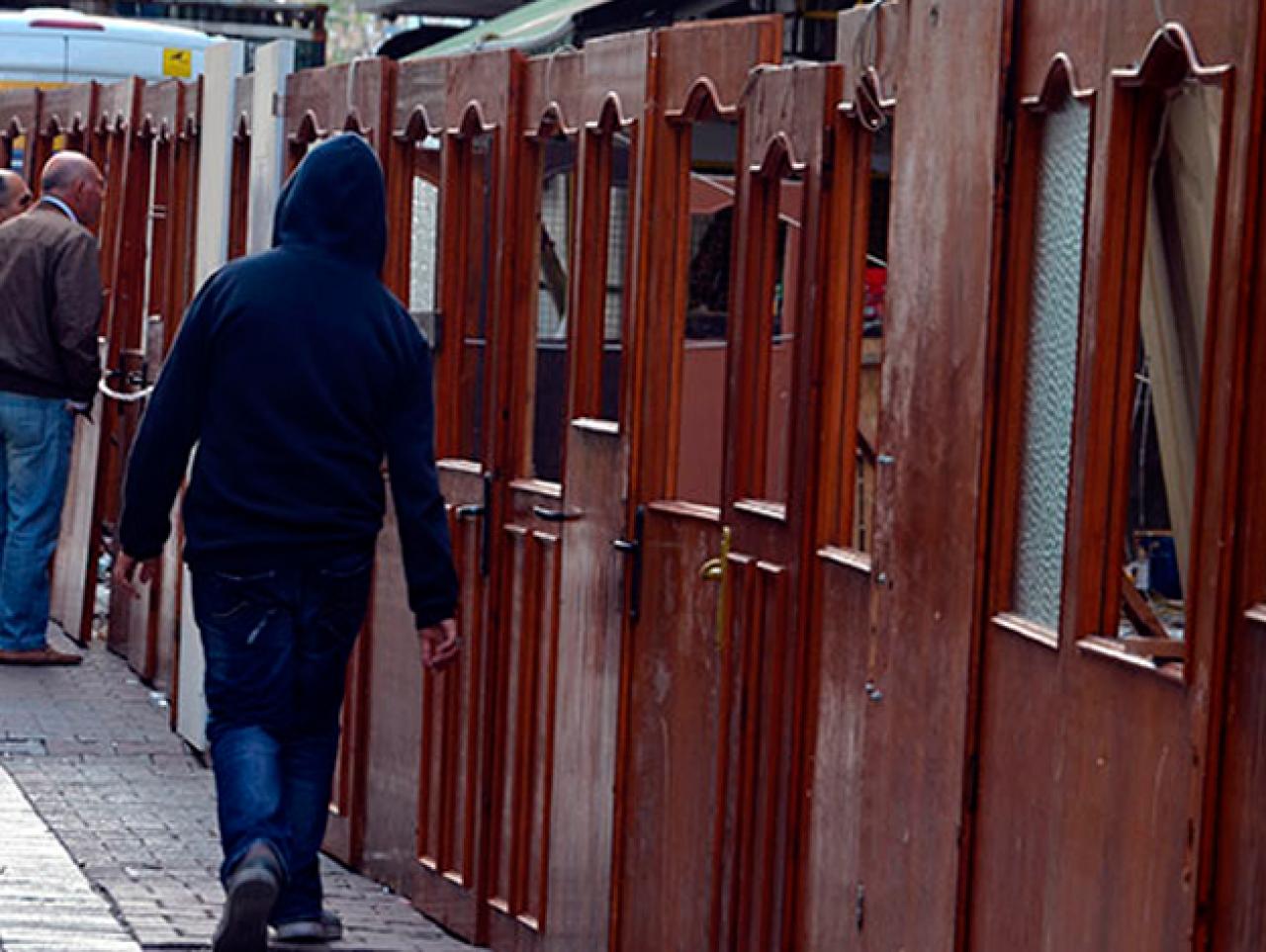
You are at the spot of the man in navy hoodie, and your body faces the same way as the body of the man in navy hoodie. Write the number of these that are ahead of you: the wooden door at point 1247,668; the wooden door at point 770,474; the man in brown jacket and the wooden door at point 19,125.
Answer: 2

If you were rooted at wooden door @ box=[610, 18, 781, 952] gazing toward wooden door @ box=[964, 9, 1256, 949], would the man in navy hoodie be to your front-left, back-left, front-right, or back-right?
back-right

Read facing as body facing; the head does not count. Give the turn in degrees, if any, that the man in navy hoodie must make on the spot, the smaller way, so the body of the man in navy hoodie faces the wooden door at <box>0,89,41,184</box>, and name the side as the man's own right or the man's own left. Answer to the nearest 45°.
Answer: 0° — they already face it

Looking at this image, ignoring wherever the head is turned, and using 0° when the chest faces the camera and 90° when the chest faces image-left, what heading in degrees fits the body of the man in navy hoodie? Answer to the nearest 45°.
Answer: approximately 180°

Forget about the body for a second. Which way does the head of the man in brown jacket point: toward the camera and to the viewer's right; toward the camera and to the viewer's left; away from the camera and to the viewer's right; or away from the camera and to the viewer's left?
away from the camera and to the viewer's right

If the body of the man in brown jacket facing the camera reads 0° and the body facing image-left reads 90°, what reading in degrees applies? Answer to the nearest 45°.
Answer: approximately 225°
